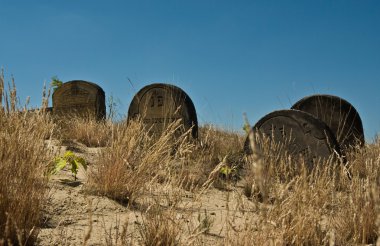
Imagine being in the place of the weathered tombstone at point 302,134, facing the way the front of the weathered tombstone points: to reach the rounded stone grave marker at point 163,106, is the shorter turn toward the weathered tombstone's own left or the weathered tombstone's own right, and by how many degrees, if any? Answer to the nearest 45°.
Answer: approximately 135° to the weathered tombstone's own right

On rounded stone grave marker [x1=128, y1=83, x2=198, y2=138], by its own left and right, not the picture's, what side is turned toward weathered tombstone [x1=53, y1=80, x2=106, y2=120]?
right

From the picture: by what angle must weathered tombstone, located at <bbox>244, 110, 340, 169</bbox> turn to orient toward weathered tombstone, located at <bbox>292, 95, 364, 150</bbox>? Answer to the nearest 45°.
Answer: approximately 135° to its left

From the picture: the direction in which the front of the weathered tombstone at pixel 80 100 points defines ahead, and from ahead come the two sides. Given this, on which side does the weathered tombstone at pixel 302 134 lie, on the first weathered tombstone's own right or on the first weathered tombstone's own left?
on the first weathered tombstone's own left

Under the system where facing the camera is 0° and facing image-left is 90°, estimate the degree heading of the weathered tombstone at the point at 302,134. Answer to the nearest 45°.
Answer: approximately 0°

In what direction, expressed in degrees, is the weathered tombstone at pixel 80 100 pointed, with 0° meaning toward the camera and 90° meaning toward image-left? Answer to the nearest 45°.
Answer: approximately 45°

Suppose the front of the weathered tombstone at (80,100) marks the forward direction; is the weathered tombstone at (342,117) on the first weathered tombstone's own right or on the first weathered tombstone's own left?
on the first weathered tombstone's own left
